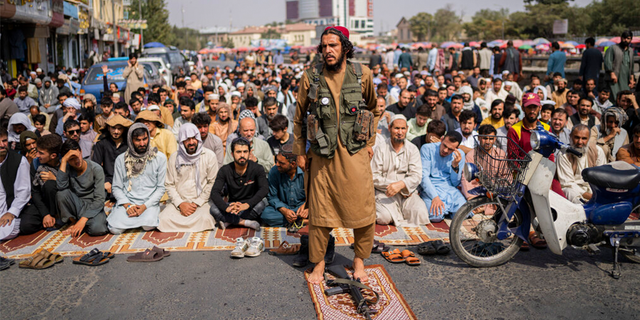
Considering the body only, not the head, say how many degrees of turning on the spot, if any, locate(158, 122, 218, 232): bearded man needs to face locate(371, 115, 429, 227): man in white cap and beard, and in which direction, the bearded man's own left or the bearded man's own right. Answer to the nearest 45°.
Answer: approximately 90° to the bearded man's own left

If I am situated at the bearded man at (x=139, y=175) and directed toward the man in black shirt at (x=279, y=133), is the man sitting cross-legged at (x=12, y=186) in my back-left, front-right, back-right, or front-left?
back-left

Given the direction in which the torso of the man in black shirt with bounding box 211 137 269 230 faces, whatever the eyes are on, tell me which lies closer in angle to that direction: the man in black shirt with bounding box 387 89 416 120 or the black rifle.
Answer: the black rifle

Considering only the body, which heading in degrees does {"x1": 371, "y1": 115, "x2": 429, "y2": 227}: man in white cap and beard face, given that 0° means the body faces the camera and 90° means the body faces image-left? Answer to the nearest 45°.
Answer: approximately 0°

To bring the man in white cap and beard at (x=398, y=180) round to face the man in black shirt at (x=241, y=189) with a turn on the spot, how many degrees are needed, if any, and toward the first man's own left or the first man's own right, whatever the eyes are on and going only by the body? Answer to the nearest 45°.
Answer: approximately 90° to the first man's own right

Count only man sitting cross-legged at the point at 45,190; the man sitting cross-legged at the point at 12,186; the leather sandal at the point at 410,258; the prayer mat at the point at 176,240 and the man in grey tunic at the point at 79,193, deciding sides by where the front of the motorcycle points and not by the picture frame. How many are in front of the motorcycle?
5

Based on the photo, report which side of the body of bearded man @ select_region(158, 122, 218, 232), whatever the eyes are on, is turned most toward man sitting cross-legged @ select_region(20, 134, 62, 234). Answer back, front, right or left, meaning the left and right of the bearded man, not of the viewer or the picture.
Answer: right

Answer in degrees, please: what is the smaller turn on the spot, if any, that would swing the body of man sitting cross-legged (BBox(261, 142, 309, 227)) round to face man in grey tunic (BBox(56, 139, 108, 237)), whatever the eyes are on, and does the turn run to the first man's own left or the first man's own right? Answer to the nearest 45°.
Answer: approximately 90° to the first man's own right

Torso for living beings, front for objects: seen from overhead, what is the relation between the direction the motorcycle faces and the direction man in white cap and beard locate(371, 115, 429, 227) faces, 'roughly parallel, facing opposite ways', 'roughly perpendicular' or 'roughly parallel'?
roughly perpendicular
